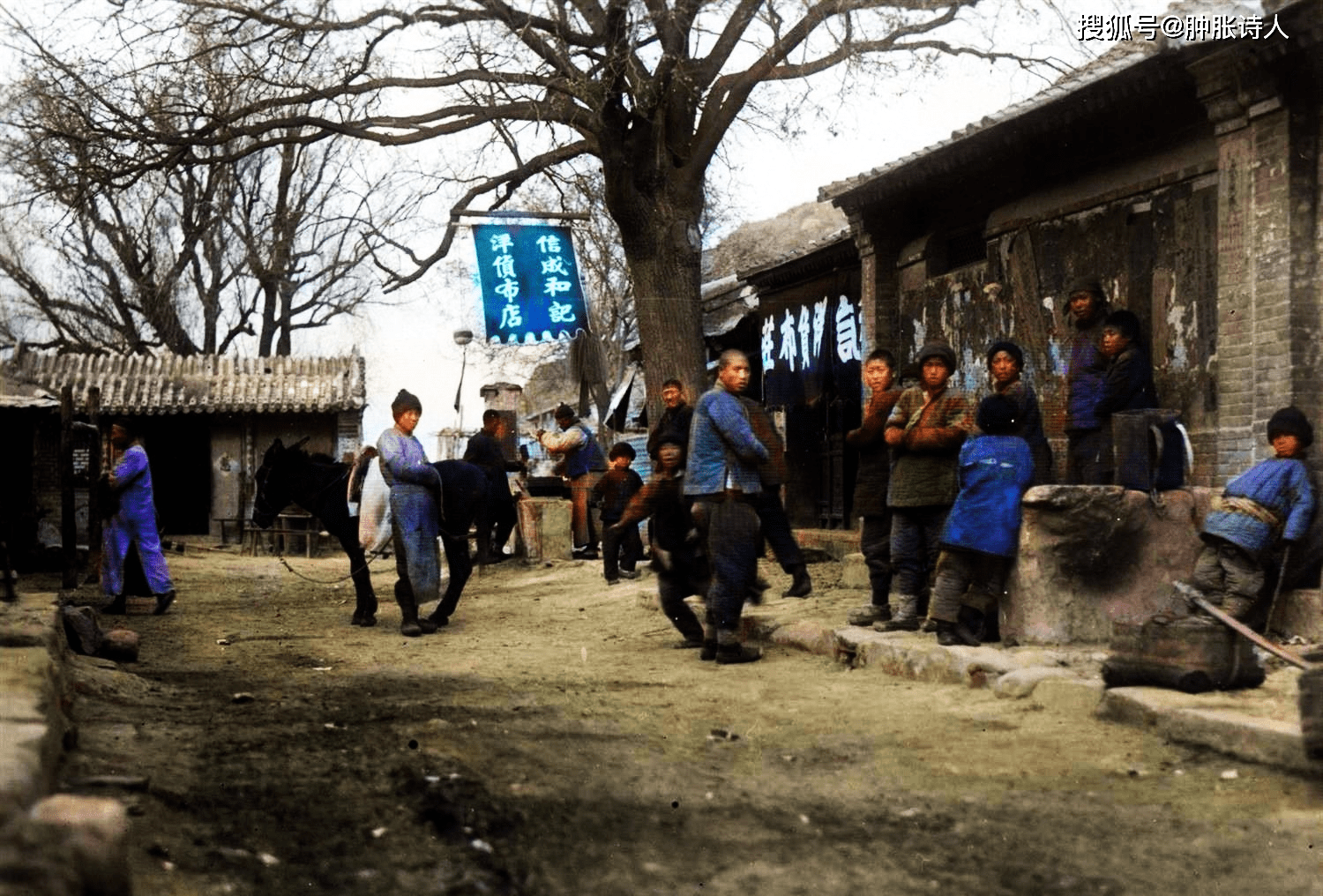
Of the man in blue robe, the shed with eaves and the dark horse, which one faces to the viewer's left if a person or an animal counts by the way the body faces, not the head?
the dark horse

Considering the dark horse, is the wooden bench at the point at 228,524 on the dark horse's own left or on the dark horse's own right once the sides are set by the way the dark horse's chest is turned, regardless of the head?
on the dark horse's own right

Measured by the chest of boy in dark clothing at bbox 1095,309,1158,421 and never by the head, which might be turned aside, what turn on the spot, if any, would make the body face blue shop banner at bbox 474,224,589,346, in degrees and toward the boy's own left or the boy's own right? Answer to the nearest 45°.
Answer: approximately 90° to the boy's own right

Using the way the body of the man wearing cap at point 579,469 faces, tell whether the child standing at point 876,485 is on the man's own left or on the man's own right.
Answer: on the man's own left

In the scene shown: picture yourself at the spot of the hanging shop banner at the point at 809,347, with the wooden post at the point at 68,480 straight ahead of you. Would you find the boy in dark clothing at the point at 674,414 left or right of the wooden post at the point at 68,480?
left

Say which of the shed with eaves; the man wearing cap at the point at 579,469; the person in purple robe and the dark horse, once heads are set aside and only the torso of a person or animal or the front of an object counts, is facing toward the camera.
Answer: the shed with eaves

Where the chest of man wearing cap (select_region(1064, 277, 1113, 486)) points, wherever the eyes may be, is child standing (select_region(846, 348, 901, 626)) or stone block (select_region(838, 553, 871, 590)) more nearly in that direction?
the child standing

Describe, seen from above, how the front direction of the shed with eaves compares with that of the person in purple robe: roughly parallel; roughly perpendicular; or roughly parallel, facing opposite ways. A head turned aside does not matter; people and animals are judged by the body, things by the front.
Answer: roughly perpendicular

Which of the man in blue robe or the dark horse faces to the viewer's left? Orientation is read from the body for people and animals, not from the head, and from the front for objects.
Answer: the dark horse

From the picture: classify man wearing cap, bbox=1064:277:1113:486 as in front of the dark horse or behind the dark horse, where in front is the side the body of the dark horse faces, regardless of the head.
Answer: behind
